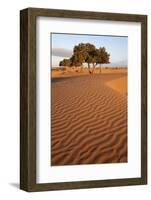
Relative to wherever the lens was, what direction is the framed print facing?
facing the viewer and to the right of the viewer
